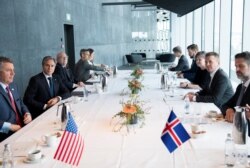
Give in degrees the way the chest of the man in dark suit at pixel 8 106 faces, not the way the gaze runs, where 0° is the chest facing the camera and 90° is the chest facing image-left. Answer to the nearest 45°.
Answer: approximately 315°

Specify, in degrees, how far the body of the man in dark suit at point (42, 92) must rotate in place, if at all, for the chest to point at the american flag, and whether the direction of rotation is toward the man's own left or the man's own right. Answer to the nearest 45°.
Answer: approximately 45° to the man's own right

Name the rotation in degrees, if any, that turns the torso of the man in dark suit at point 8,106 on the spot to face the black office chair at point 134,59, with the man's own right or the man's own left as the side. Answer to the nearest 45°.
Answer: approximately 90° to the man's own left

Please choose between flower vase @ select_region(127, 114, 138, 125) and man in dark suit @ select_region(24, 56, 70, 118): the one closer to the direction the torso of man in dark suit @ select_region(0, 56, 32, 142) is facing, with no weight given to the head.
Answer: the flower vase

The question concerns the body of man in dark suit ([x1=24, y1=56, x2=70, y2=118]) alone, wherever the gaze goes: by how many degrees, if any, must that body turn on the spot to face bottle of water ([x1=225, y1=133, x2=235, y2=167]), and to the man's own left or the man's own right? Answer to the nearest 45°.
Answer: approximately 45° to the man's own right

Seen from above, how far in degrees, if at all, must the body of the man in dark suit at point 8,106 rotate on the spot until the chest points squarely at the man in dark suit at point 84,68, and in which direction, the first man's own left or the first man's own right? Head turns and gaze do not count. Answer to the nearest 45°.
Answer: approximately 90° to the first man's own left

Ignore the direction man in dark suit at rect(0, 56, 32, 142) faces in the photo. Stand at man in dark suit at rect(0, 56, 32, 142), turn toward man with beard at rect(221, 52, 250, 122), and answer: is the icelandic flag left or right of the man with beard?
right

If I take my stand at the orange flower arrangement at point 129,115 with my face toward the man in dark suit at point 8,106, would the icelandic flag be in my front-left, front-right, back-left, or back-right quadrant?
back-left

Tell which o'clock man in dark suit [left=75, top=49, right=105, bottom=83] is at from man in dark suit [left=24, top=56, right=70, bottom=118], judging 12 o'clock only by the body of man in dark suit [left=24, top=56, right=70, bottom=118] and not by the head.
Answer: man in dark suit [left=75, top=49, right=105, bottom=83] is roughly at 8 o'clock from man in dark suit [left=24, top=56, right=70, bottom=118].

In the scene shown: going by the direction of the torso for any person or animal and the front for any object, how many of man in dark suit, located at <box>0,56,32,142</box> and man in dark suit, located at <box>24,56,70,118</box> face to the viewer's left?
0

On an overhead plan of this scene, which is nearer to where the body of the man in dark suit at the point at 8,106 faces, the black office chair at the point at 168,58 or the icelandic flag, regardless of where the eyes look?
the icelandic flag
